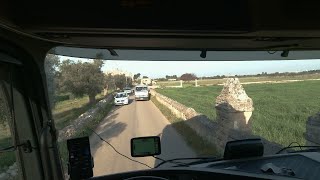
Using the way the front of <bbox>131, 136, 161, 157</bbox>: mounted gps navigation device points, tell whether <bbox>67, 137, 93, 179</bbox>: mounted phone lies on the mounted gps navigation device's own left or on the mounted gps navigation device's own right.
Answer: on the mounted gps navigation device's own right

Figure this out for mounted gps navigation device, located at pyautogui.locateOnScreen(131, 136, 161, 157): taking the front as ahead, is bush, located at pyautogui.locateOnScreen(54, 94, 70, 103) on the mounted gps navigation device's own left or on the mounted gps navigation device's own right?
on the mounted gps navigation device's own right

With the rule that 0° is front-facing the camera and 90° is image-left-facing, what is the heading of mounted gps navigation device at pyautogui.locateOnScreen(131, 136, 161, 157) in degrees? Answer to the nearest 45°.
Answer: approximately 0°

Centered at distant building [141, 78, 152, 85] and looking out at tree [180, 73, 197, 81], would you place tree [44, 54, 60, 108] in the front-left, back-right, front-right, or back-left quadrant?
back-right

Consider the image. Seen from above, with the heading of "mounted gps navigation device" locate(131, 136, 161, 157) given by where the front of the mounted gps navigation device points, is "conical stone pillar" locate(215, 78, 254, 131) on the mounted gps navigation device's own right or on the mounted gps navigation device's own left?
on the mounted gps navigation device's own left

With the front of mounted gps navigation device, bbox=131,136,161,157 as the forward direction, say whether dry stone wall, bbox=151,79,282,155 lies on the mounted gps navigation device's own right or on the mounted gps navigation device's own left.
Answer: on the mounted gps navigation device's own left

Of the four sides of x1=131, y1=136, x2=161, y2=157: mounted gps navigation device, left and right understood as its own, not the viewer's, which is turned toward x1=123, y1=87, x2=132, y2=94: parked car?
back
